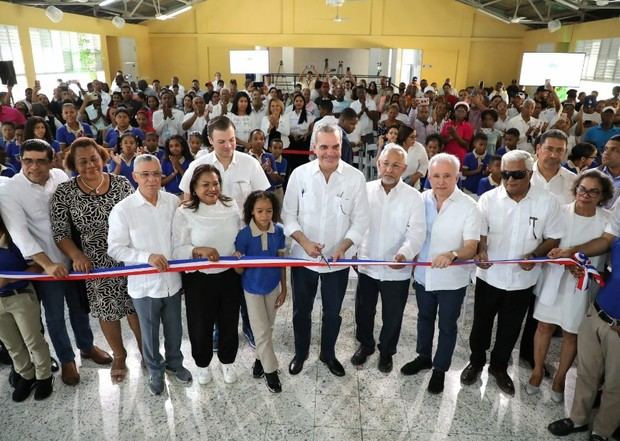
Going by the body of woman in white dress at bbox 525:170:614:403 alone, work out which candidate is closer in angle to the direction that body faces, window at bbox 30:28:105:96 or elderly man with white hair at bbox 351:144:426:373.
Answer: the elderly man with white hair

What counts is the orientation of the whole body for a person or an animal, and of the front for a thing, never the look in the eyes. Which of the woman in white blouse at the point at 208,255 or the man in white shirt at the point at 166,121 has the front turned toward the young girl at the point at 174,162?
the man in white shirt

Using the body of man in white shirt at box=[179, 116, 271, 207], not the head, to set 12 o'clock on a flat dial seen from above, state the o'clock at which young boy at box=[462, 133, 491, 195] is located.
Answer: The young boy is roughly at 8 o'clock from the man in white shirt.

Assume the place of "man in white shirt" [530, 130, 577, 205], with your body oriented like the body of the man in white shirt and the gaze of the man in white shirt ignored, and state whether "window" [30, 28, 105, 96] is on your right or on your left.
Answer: on your right

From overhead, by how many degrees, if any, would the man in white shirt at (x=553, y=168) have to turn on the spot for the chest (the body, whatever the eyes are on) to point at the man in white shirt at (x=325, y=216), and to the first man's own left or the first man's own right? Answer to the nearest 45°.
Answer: approximately 45° to the first man's own right

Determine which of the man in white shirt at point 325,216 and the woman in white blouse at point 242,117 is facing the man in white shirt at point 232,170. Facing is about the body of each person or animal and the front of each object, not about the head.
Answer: the woman in white blouse

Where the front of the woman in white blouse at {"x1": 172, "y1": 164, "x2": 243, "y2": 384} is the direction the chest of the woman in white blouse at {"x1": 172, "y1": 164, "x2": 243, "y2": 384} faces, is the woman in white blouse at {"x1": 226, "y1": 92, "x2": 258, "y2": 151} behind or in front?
behind
